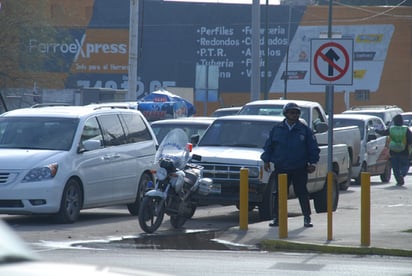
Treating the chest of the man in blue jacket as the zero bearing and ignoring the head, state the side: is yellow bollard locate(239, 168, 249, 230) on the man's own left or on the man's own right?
on the man's own right

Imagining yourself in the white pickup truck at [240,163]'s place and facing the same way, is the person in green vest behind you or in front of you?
behind

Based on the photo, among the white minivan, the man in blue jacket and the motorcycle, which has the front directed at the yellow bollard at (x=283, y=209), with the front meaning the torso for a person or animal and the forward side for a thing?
the man in blue jacket
